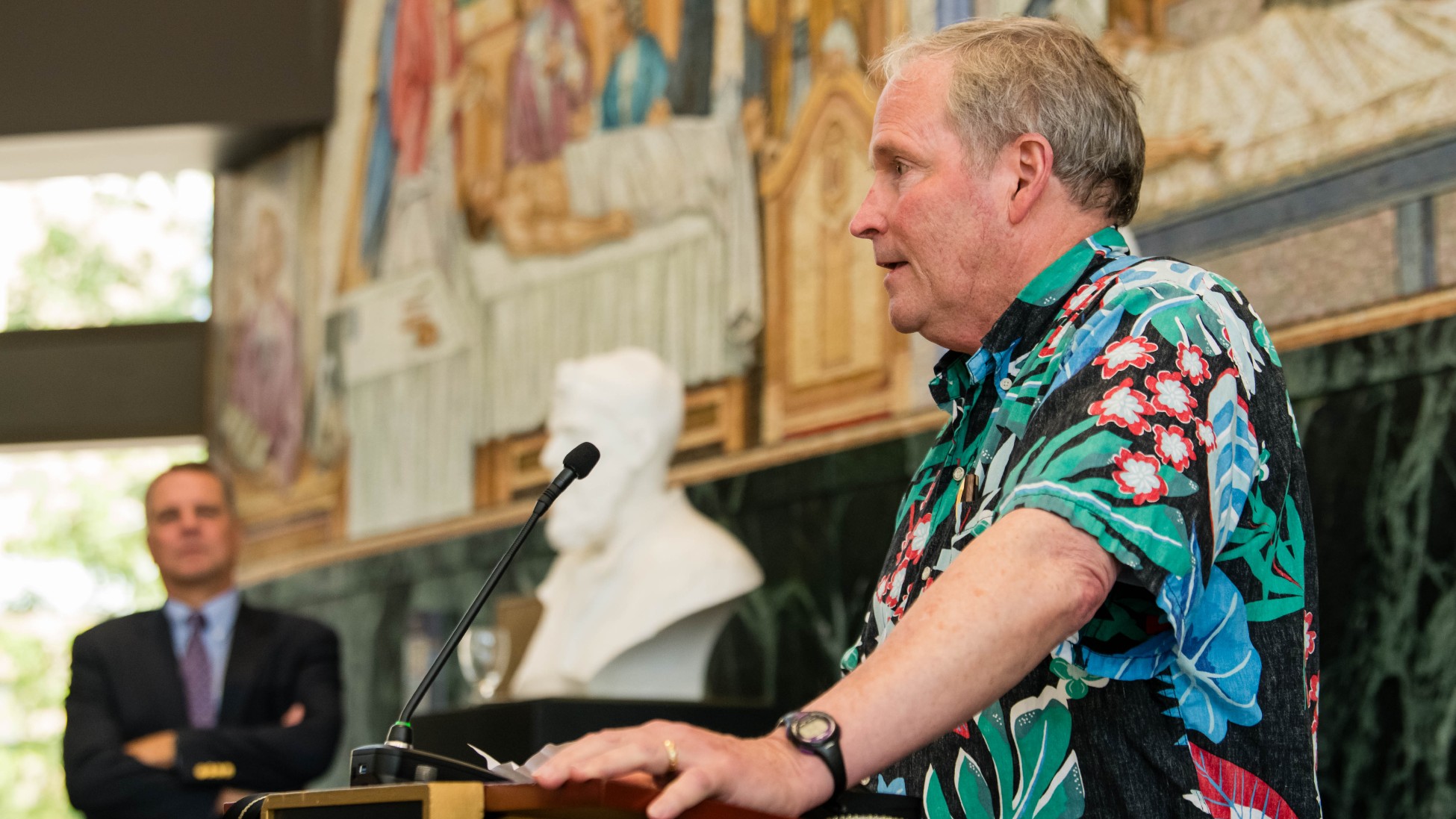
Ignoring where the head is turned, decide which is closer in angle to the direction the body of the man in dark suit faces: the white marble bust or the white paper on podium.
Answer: the white paper on podium

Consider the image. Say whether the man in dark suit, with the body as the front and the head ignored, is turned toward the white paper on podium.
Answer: yes

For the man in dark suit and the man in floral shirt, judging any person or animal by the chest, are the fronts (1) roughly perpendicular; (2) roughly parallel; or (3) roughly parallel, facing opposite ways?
roughly perpendicular

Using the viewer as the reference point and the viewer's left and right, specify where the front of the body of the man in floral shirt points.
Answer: facing to the left of the viewer

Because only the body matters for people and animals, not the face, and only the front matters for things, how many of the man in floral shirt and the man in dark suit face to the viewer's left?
1

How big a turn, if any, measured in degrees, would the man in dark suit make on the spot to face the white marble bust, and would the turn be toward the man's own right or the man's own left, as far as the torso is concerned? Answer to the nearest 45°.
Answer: approximately 90° to the man's own left
